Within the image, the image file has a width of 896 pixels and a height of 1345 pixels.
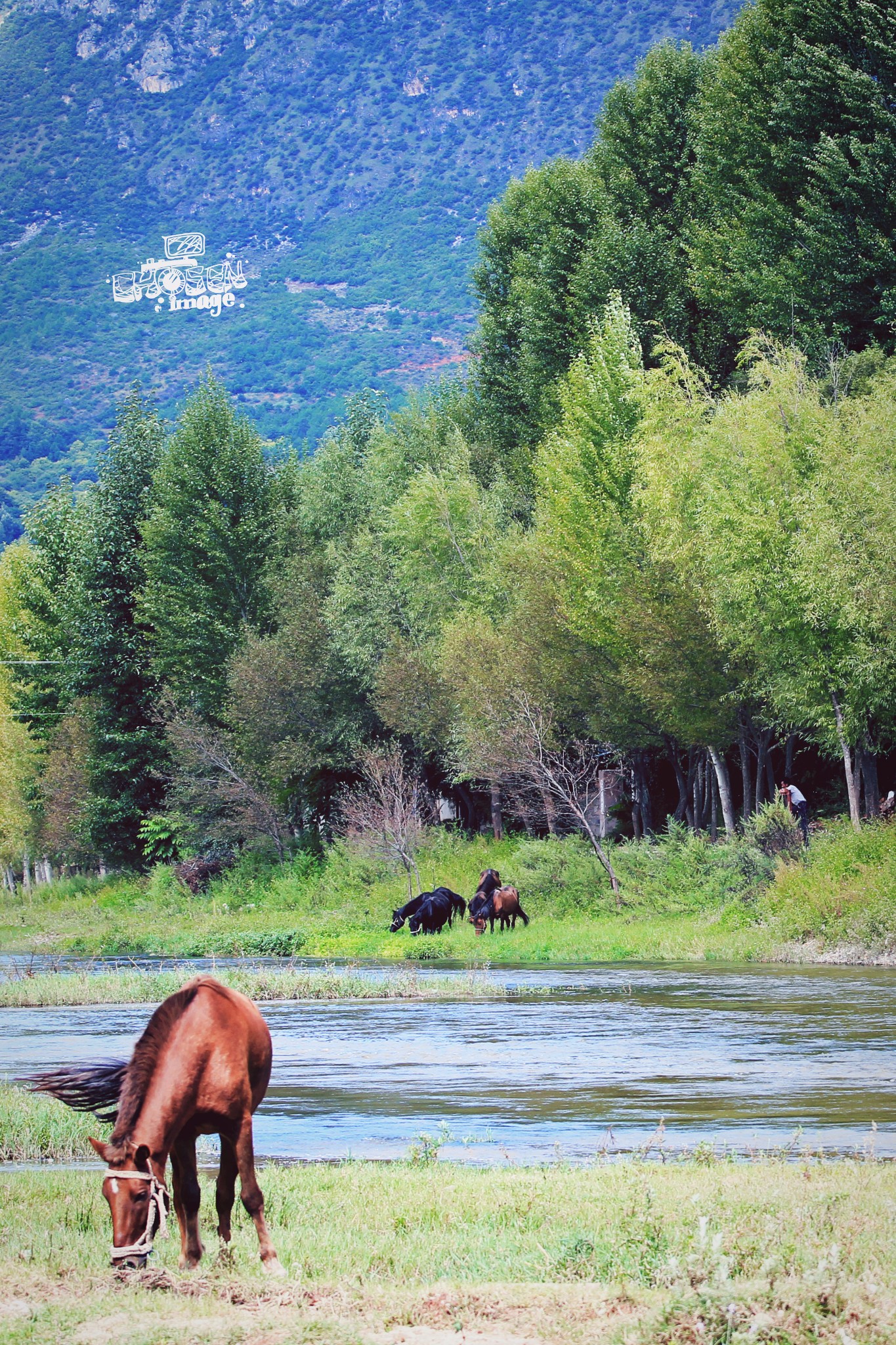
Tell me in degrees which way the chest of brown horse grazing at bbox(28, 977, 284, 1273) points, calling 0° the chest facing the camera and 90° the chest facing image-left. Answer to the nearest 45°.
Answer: approximately 45°

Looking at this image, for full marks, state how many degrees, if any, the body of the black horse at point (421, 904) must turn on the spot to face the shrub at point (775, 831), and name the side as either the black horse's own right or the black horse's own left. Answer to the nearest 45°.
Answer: approximately 135° to the black horse's own left

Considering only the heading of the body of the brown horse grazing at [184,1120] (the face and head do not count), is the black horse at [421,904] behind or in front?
behind

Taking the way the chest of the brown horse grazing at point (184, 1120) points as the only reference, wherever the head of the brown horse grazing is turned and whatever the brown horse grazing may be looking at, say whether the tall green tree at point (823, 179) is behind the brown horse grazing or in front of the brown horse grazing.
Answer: behind

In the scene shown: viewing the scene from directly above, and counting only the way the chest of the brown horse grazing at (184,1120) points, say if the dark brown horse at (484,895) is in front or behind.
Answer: behind

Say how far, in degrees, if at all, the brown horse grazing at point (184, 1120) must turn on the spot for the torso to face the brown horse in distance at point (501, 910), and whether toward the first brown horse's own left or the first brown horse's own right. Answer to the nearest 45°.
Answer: approximately 135° to the first brown horse's own right

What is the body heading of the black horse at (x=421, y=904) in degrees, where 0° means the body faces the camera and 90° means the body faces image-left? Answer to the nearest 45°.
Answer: approximately 90°

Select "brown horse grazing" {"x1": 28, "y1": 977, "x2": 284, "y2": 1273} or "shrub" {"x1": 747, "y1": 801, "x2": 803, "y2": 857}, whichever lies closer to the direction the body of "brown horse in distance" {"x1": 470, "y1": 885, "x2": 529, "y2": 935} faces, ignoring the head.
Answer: the brown horse grazing

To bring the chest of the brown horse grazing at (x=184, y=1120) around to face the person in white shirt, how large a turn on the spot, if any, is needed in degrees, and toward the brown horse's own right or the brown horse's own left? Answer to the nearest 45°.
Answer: approximately 180°

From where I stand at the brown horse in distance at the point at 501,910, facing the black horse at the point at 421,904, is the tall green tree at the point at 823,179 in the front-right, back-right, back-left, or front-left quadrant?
back-right
